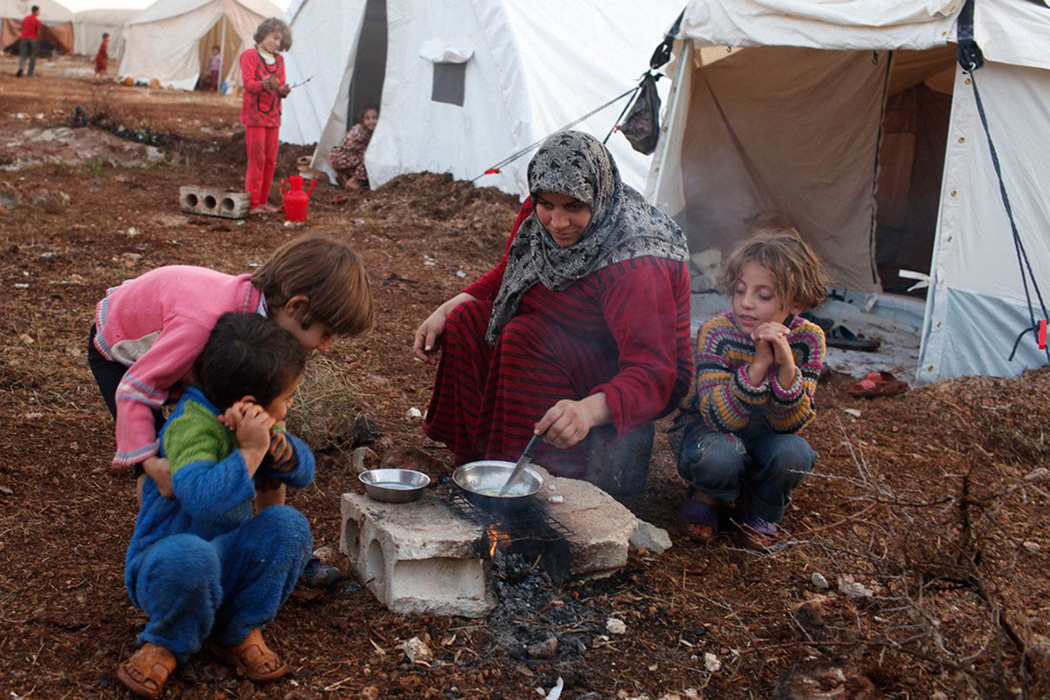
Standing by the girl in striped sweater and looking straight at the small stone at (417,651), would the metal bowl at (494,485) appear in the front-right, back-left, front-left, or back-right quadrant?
front-right

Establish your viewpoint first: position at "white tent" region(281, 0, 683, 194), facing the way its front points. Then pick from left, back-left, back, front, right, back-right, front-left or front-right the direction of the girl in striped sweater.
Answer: front-left

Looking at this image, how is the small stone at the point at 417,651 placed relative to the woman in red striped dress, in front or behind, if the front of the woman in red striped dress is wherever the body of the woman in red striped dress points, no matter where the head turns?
in front

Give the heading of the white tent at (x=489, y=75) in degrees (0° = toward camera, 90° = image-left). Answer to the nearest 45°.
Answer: approximately 45°

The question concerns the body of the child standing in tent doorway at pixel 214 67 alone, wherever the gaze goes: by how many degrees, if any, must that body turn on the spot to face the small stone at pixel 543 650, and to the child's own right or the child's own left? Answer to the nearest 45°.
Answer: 0° — they already face it

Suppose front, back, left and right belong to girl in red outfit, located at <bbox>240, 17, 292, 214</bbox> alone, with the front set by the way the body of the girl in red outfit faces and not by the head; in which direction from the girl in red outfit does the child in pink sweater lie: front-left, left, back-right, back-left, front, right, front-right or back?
front-right

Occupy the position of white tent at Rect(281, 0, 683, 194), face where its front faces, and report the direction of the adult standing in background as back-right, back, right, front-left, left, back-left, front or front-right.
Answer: right

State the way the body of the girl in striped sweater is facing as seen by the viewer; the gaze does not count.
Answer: toward the camera

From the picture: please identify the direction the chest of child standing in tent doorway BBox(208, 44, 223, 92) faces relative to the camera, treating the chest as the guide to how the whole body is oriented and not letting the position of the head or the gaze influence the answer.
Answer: toward the camera

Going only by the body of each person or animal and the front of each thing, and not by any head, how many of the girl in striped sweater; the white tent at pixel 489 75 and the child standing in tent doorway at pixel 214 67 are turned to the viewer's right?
0

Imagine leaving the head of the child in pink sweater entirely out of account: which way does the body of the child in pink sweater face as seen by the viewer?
to the viewer's right

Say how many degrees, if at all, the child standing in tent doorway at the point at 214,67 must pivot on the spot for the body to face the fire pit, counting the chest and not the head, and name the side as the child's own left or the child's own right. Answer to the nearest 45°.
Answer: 0° — they already face it
